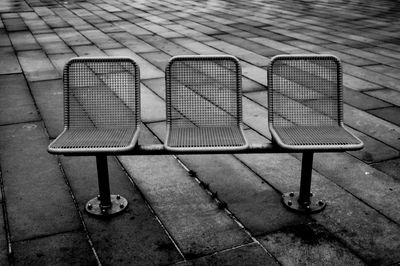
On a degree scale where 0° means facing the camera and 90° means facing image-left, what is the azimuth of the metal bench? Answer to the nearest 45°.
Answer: approximately 0°
